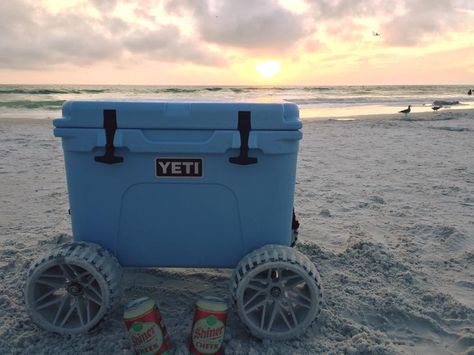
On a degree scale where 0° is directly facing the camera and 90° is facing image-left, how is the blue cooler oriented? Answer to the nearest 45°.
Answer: approximately 0°
